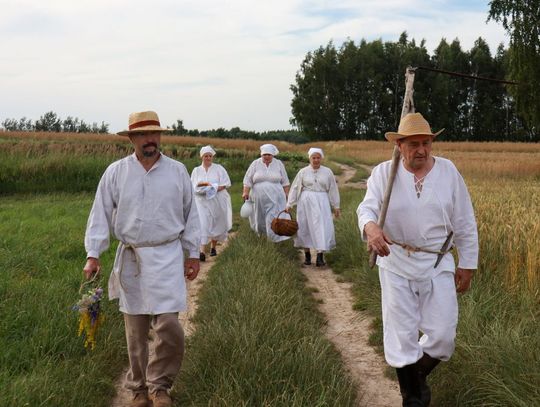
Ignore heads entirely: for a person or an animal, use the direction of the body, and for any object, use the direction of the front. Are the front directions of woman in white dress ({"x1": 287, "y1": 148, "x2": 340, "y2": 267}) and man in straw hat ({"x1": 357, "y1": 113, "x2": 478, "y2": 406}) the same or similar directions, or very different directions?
same or similar directions

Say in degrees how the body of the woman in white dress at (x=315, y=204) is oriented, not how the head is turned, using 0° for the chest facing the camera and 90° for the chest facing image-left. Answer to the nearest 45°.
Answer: approximately 0°

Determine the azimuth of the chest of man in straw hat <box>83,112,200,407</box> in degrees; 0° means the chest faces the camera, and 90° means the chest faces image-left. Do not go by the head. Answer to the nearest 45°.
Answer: approximately 0°

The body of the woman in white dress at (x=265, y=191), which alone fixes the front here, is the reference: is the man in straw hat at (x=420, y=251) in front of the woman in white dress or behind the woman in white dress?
in front

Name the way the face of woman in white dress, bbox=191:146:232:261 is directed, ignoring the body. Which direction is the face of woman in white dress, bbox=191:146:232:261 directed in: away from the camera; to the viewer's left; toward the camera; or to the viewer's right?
toward the camera

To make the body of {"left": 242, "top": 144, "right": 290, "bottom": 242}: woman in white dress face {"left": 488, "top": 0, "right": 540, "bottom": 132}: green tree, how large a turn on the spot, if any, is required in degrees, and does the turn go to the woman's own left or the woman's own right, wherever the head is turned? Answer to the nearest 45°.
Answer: approximately 135° to the woman's own left

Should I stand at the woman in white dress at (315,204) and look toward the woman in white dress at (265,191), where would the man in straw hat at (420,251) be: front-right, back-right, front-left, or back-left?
back-left

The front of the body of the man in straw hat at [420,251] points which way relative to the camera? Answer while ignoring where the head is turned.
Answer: toward the camera

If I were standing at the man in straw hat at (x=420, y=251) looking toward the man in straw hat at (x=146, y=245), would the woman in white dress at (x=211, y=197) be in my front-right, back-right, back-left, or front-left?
front-right

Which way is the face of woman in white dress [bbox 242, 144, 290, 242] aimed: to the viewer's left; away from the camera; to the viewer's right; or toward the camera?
toward the camera

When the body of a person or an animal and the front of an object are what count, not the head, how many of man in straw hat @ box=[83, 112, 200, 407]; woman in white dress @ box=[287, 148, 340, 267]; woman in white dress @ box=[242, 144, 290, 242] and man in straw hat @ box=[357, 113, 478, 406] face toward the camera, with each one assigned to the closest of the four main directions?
4

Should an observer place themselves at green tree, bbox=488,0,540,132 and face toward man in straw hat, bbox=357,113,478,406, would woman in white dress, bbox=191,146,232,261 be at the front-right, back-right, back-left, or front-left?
front-right

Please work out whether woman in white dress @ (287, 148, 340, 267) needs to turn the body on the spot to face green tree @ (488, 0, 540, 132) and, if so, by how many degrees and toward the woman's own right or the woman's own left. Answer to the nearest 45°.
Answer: approximately 135° to the woman's own left

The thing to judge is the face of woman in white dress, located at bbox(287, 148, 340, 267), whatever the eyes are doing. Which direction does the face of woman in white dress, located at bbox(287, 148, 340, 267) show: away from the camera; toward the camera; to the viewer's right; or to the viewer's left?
toward the camera
